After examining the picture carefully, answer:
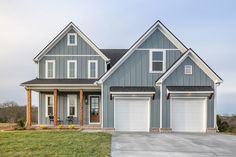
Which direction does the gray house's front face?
toward the camera
